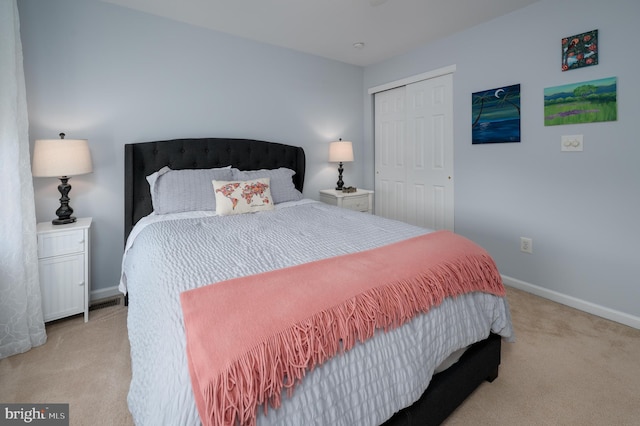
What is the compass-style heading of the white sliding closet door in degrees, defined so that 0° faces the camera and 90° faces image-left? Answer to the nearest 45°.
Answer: approximately 45°

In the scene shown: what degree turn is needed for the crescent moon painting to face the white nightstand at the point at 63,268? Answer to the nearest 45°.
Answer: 0° — it already faces it

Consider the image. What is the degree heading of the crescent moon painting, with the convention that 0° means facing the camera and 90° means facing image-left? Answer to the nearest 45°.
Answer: approximately 45°

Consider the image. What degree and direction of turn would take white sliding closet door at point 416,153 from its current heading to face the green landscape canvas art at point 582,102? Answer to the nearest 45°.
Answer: approximately 90° to its left

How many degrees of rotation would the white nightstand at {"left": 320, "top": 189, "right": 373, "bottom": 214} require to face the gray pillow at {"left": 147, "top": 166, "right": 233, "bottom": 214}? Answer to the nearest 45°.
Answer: approximately 90° to its right

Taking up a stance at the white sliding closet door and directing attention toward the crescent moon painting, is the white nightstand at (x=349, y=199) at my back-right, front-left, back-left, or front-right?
back-right

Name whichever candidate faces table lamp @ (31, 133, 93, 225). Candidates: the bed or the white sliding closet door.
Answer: the white sliding closet door

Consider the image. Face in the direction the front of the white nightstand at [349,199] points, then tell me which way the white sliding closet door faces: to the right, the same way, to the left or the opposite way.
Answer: to the right
